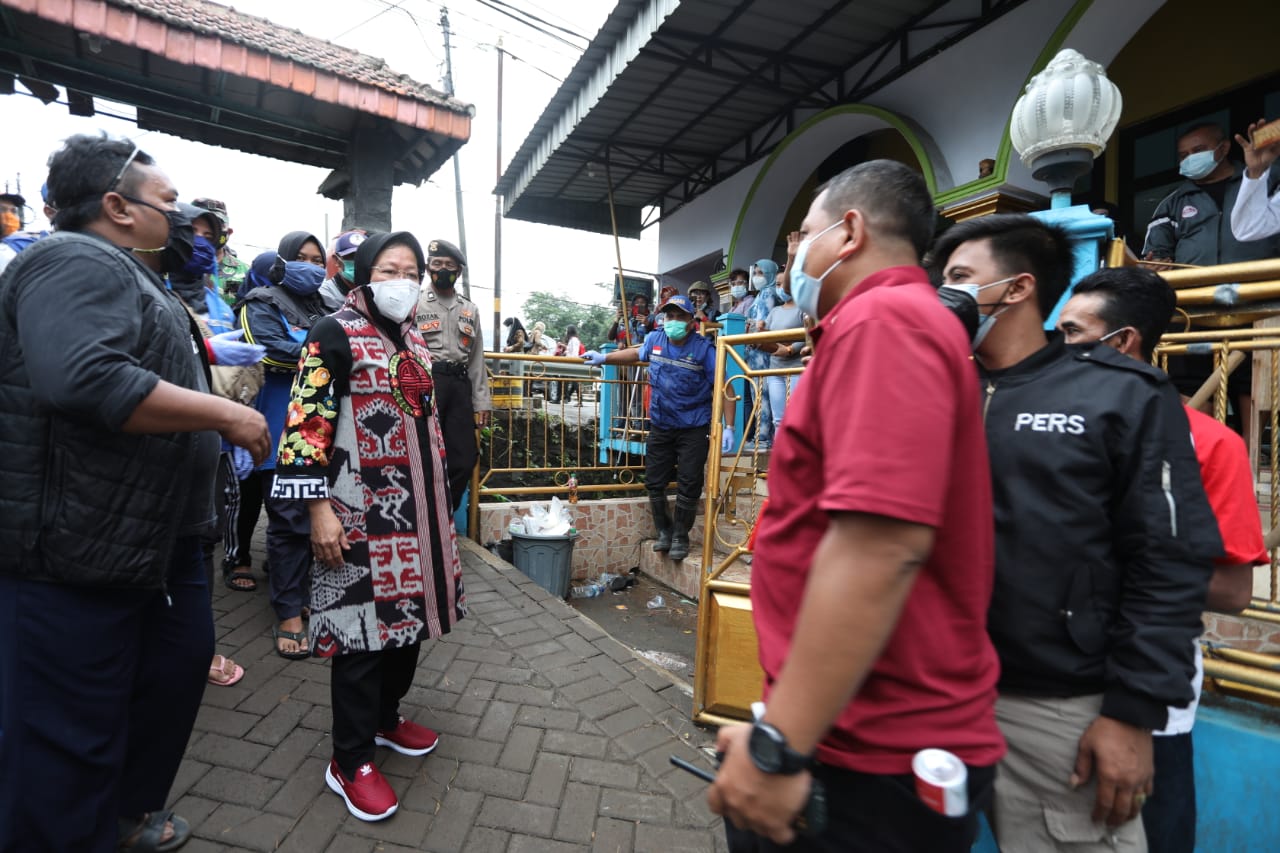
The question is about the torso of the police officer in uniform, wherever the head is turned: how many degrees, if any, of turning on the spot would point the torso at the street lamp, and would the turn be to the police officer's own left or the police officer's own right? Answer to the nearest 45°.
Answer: approximately 45° to the police officer's own left

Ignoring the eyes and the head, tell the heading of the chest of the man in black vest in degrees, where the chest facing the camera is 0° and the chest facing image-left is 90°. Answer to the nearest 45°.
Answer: approximately 270°

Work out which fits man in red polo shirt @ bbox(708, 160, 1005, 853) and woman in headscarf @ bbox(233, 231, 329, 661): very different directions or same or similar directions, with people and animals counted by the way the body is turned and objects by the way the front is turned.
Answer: very different directions

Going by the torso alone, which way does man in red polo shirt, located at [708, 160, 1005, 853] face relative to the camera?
to the viewer's left

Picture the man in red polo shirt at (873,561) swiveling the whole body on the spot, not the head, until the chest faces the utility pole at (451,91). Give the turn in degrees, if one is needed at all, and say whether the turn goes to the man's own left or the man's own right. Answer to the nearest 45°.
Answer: approximately 45° to the man's own right

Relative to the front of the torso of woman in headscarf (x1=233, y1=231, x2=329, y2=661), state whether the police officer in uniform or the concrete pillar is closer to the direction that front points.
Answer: the police officer in uniform

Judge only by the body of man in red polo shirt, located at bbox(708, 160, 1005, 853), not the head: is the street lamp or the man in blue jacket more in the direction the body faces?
the man in blue jacket

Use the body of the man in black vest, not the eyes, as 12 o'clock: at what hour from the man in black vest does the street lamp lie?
The street lamp is roughly at 1 o'clock from the man in black vest.

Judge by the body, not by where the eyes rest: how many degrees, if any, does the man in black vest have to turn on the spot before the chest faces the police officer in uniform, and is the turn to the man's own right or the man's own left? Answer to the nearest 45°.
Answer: approximately 45° to the man's own left

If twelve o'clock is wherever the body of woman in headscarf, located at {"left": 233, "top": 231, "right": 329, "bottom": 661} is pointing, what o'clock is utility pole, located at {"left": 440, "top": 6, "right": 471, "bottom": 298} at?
The utility pole is roughly at 8 o'clock from the woman in headscarf.

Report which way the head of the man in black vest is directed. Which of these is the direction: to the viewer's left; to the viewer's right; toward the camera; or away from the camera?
to the viewer's right
